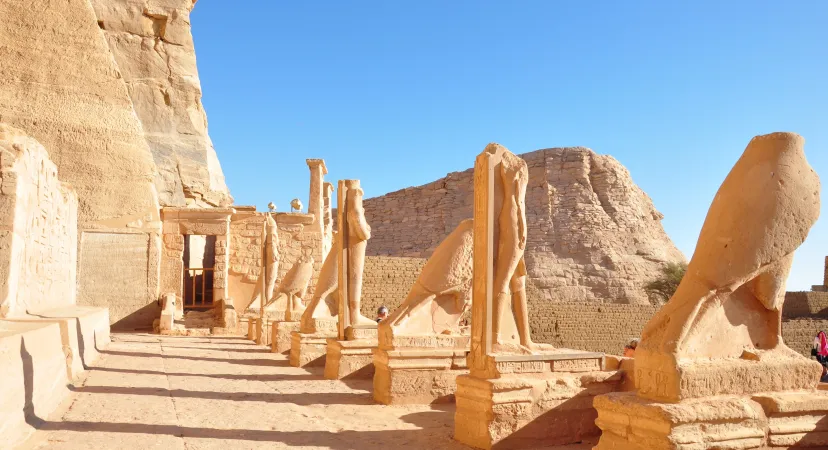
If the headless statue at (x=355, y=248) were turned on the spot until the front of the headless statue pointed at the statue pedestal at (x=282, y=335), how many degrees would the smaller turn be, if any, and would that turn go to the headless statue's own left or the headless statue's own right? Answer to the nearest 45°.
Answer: approximately 90° to the headless statue's own left

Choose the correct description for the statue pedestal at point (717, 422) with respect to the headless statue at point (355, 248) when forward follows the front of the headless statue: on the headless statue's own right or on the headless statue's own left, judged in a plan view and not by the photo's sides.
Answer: on the headless statue's own right

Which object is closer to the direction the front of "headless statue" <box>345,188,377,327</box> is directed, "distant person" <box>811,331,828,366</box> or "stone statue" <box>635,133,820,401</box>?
the distant person

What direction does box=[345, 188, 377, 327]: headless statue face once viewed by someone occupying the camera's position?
facing to the right of the viewer

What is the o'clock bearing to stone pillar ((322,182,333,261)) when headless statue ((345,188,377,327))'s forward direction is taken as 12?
The stone pillar is roughly at 9 o'clock from the headless statue.

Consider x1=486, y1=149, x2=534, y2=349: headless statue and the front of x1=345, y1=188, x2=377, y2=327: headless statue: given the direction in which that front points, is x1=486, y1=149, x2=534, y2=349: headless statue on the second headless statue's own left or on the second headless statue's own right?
on the second headless statue's own right
